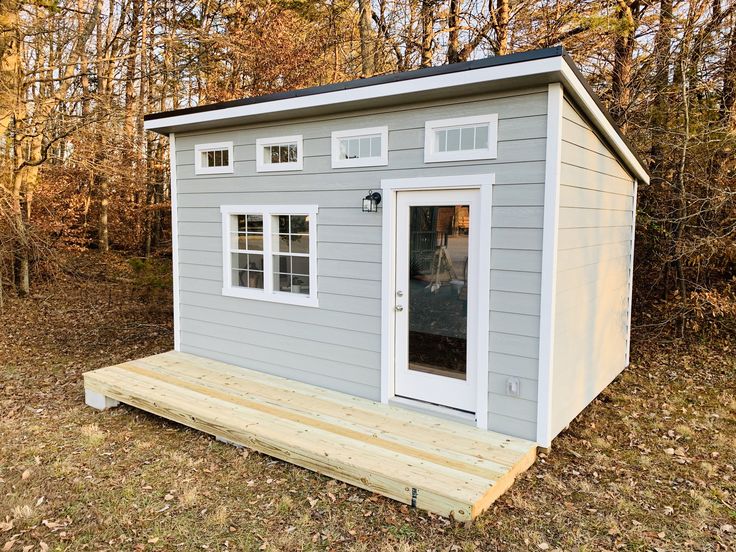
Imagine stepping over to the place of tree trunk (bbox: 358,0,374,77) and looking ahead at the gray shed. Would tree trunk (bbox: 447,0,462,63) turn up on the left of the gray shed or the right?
left

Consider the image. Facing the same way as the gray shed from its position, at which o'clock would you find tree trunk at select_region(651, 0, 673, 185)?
The tree trunk is roughly at 6 o'clock from the gray shed.

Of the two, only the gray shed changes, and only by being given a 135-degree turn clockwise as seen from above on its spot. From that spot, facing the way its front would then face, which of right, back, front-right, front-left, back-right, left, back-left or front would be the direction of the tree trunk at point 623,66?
front-right

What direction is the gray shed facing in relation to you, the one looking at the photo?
facing the viewer and to the left of the viewer

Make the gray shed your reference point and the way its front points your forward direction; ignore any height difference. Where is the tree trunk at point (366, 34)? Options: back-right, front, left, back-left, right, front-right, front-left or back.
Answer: back-right

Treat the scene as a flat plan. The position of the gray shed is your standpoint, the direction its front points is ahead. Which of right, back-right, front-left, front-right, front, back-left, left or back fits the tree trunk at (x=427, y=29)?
back-right
